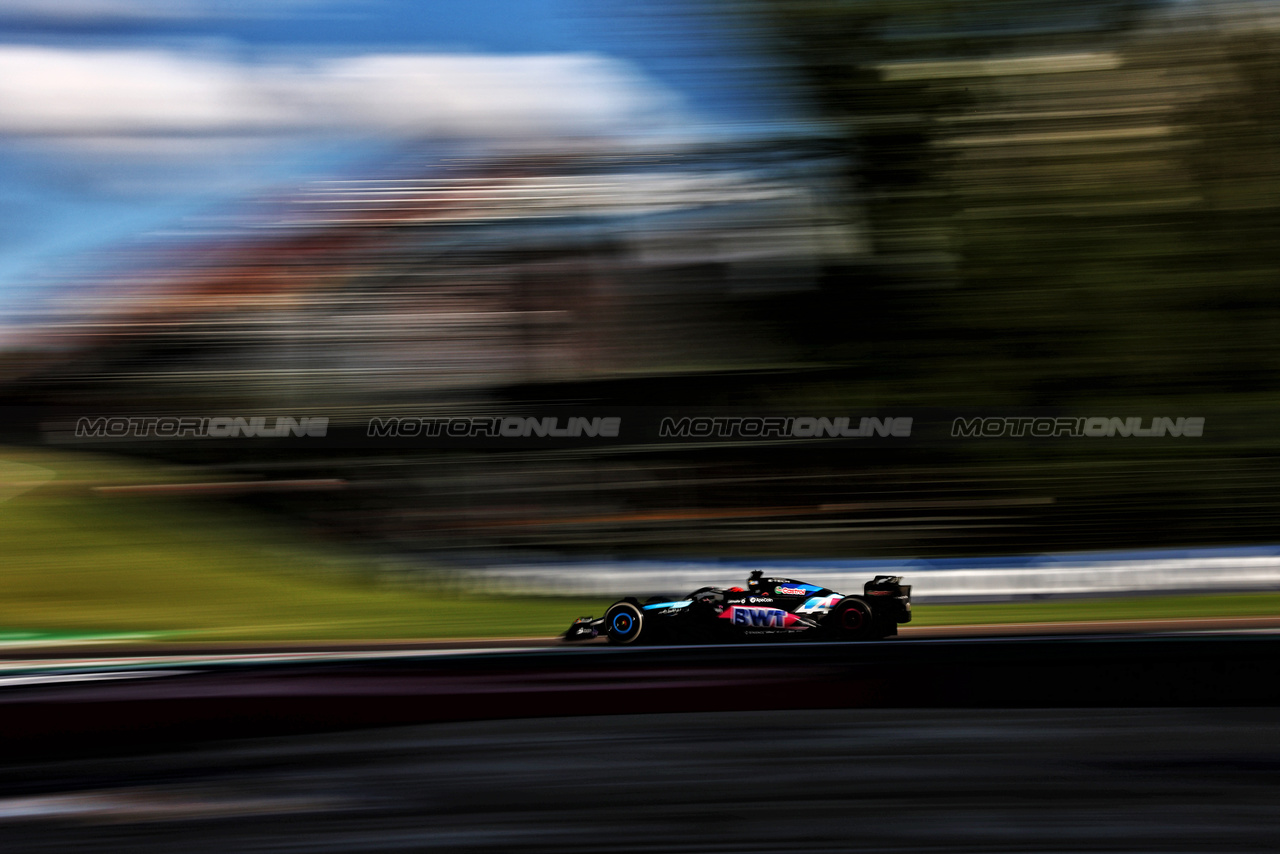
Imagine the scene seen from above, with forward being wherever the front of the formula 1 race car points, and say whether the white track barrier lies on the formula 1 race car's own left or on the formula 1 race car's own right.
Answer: on the formula 1 race car's own right

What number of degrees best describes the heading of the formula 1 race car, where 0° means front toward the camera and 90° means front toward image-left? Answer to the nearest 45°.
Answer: approximately 90°
